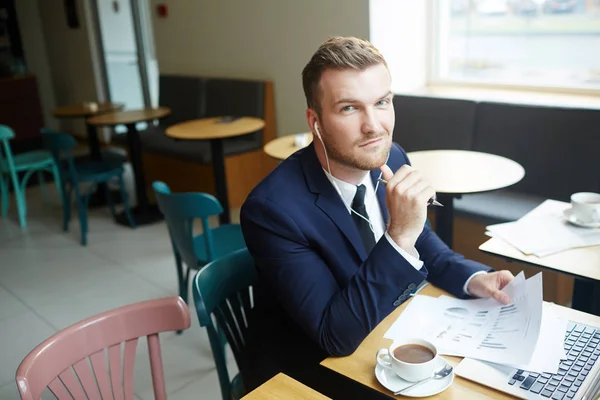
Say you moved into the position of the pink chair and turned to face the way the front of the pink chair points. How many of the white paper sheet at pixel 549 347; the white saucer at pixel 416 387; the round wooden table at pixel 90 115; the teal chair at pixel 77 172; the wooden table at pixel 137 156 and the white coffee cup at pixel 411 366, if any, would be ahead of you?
3

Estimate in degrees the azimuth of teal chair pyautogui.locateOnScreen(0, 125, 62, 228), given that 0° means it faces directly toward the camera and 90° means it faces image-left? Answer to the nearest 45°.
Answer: approximately 225°

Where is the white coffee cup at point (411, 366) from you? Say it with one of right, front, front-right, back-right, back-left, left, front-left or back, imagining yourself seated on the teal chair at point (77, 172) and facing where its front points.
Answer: back-right

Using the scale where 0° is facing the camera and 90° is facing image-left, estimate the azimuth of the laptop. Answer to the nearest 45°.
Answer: approximately 135°

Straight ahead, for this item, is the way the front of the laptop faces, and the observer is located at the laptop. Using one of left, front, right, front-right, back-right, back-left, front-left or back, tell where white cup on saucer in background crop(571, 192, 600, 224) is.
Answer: front-right

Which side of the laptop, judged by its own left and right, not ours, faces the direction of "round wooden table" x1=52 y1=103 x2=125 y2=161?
front

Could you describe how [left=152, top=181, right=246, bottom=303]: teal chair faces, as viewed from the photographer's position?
facing away from the viewer and to the right of the viewer

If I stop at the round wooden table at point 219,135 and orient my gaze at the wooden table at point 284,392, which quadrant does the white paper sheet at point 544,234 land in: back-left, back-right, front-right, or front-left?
front-left

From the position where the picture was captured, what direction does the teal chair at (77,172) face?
facing away from the viewer and to the right of the viewer

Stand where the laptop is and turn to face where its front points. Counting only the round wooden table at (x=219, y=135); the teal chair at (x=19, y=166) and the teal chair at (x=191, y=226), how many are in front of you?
3

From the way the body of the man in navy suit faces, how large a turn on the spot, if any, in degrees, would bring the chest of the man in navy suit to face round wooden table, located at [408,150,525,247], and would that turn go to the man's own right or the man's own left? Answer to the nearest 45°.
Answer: approximately 135° to the man's own left
